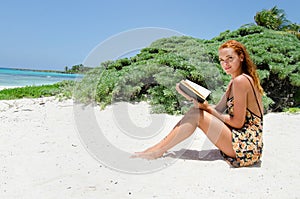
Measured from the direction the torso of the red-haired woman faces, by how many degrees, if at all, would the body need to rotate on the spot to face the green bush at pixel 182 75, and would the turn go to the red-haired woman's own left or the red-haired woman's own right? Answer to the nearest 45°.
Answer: approximately 90° to the red-haired woman's own right

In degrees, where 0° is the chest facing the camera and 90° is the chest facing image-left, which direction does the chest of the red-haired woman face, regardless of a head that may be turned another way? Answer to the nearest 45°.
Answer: approximately 90°

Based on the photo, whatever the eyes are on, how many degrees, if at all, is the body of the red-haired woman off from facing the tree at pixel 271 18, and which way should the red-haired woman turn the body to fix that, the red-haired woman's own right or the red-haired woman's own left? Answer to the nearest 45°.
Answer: approximately 90° to the red-haired woman's own right
